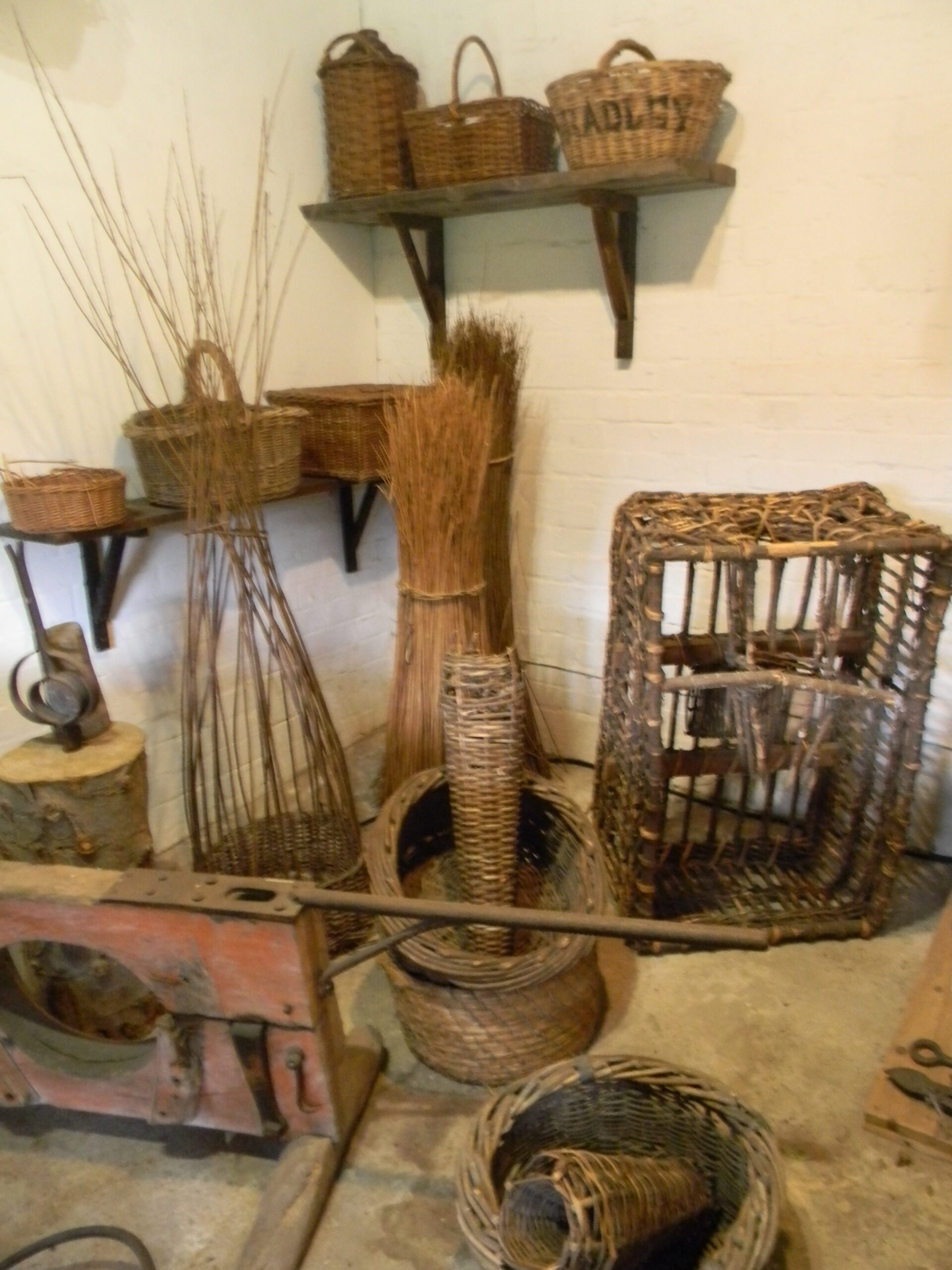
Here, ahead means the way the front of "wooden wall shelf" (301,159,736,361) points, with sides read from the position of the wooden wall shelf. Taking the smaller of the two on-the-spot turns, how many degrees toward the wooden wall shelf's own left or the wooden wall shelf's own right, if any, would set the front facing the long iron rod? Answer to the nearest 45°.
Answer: approximately 45° to the wooden wall shelf's own left

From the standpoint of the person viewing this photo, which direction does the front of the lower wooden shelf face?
facing the viewer and to the right of the viewer

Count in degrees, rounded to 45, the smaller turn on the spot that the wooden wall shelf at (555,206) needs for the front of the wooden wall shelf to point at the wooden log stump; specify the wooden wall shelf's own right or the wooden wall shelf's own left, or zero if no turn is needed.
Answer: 0° — it already faces it

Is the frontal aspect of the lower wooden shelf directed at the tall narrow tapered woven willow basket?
yes

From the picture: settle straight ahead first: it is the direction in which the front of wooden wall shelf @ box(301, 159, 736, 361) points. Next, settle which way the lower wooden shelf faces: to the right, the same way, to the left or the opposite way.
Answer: to the left

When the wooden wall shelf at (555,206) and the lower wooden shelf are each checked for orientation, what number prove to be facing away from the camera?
0

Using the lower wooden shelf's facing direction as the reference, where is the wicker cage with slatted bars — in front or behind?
in front

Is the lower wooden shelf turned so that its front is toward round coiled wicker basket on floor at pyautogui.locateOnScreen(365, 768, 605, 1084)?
yes

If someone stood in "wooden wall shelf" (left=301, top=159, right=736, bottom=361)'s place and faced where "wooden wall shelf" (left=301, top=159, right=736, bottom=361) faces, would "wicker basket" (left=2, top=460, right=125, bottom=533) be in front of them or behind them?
in front

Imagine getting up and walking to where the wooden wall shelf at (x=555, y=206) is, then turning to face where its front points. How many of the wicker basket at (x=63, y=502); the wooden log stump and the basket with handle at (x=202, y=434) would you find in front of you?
3

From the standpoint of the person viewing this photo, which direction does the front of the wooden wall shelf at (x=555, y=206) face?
facing the viewer and to the left of the viewer
